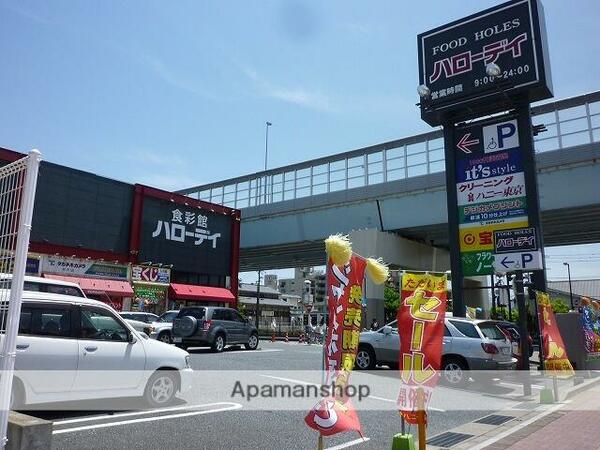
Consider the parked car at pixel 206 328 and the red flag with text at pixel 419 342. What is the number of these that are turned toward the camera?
1

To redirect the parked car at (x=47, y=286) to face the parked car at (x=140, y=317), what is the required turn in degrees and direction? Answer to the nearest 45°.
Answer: approximately 90° to its left

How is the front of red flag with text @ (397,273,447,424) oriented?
toward the camera

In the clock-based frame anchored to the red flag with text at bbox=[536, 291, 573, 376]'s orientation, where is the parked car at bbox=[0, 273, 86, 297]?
The parked car is roughly at 2 o'clock from the red flag with text.

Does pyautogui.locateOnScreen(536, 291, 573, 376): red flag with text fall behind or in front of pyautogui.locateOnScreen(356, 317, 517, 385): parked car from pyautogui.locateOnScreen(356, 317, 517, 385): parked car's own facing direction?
behind

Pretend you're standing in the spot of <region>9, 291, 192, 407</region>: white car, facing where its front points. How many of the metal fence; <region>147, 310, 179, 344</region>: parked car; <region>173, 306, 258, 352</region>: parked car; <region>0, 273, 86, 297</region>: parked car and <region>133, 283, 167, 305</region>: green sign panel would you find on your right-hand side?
1

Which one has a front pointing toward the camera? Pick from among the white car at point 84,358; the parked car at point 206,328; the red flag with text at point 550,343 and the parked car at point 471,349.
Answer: the red flag with text

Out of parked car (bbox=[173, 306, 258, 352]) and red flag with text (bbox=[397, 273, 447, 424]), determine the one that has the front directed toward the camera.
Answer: the red flag with text

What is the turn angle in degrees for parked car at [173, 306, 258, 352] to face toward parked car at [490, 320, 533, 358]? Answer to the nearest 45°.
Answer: approximately 90° to its right

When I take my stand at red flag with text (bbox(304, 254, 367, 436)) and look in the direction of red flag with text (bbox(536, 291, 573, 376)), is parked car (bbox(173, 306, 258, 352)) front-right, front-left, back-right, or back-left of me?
front-left
